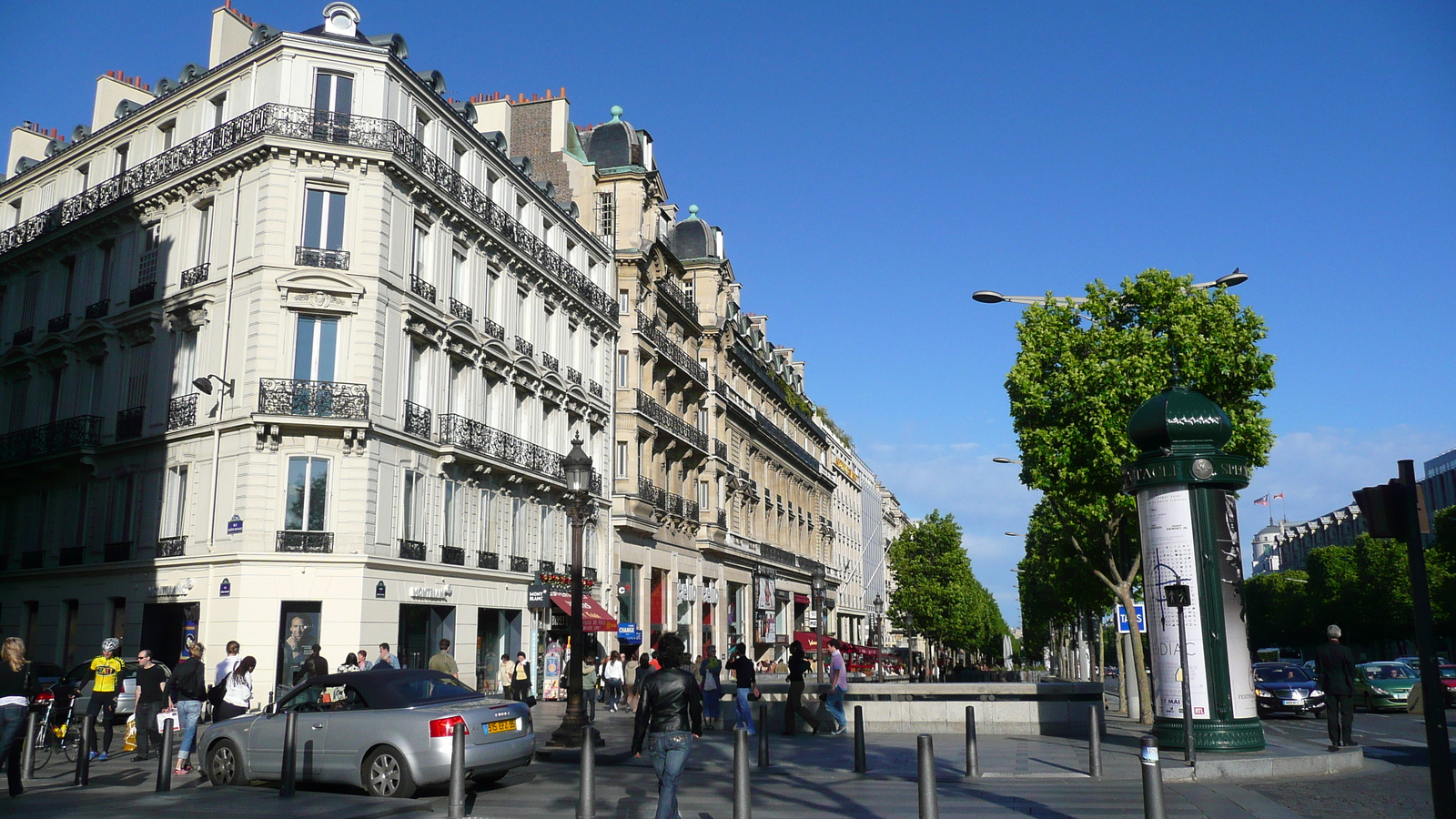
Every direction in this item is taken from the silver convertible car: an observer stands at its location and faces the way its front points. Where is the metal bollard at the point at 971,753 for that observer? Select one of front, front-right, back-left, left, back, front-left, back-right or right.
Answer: back-right

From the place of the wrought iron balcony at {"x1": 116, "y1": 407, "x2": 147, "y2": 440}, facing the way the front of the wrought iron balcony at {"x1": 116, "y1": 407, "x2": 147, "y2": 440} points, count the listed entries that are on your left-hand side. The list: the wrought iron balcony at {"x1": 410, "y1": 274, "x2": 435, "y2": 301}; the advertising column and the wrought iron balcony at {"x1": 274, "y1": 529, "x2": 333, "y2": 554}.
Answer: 3

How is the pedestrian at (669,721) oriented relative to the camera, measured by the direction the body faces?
away from the camera

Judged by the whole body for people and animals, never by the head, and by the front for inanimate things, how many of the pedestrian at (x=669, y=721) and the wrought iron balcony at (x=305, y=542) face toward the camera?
1

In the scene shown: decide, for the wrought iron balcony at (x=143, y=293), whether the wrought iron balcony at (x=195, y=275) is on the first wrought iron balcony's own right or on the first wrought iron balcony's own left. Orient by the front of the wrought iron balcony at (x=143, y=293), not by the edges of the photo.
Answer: on the first wrought iron balcony's own left

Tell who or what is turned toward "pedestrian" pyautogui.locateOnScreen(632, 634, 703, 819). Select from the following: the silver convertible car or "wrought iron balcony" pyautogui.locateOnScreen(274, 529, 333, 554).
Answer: the wrought iron balcony

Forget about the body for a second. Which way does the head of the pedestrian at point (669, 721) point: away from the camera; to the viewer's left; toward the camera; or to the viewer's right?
away from the camera

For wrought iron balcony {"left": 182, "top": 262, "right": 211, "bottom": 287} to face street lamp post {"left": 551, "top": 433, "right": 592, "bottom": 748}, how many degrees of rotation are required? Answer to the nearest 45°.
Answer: approximately 90° to its left

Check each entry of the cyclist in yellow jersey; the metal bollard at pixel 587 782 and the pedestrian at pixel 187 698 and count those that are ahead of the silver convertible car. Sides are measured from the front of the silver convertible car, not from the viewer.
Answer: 2

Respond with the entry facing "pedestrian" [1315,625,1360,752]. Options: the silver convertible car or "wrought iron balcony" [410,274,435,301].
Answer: the wrought iron balcony
